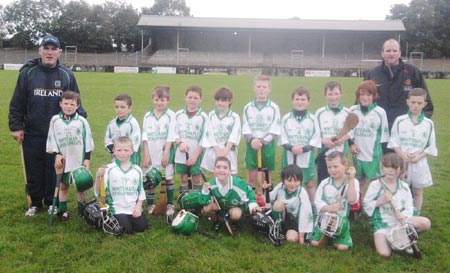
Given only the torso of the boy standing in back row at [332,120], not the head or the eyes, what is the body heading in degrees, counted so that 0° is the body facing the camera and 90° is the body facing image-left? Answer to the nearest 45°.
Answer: approximately 0°

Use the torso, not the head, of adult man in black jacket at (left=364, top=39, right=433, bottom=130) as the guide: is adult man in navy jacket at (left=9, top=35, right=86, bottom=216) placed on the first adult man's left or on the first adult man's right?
on the first adult man's right

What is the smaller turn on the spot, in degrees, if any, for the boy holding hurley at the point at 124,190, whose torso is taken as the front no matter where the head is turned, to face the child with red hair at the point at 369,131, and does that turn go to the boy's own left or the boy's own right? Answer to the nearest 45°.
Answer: approximately 90° to the boy's own left

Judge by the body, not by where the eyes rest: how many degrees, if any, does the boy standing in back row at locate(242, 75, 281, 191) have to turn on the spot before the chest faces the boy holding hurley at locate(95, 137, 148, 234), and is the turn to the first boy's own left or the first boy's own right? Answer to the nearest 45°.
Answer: approximately 45° to the first boy's own right

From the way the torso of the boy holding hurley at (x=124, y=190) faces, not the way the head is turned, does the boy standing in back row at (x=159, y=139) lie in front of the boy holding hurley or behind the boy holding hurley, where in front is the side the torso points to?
behind

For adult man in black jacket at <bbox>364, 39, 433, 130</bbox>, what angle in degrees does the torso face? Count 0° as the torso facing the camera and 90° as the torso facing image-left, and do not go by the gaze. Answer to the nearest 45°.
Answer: approximately 0°
